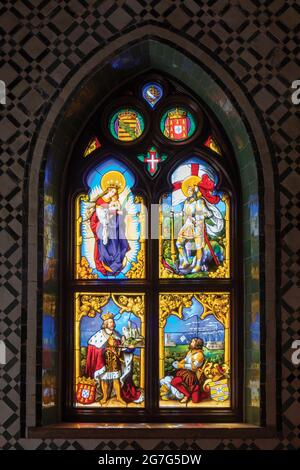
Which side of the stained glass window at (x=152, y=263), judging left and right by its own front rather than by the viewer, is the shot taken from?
front
